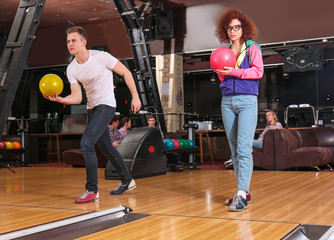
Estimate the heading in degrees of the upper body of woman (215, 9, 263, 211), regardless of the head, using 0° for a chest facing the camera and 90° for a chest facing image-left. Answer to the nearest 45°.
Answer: approximately 45°

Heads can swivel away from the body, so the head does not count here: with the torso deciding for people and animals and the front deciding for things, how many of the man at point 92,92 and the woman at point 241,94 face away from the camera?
0

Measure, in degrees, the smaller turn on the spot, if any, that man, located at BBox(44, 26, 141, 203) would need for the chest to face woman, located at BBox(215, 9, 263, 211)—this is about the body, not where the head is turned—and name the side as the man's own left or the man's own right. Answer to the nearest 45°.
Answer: approximately 90° to the man's own left

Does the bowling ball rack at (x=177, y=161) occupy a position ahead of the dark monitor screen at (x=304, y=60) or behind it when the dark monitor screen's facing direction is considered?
ahead

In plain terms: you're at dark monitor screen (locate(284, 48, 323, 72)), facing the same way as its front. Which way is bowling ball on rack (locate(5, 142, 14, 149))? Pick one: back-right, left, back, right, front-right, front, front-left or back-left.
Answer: front-right

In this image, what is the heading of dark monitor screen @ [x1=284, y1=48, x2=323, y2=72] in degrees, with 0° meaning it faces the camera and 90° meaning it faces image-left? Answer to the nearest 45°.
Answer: approximately 0°

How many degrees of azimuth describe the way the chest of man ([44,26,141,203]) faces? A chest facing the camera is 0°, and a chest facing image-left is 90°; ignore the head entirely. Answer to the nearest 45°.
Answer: approximately 45°

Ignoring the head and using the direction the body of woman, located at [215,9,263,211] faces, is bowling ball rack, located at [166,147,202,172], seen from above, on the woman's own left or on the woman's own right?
on the woman's own right

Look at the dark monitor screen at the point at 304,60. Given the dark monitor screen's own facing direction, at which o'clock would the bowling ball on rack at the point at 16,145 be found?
The bowling ball on rack is roughly at 2 o'clock from the dark monitor screen.

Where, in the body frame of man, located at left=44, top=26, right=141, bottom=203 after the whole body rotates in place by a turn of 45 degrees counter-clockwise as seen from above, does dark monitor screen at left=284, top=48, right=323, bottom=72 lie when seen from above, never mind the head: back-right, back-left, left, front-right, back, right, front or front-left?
back-left

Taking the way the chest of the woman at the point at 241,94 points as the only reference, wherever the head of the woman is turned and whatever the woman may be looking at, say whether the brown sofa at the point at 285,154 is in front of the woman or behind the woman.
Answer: behind

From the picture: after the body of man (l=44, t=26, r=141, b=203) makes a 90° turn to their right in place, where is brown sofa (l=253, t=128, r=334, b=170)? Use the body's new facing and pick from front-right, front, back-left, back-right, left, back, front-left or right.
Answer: right

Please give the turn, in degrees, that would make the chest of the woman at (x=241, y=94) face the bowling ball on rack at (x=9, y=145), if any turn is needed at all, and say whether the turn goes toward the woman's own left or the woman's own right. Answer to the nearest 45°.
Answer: approximately 90° to the woman's own right
